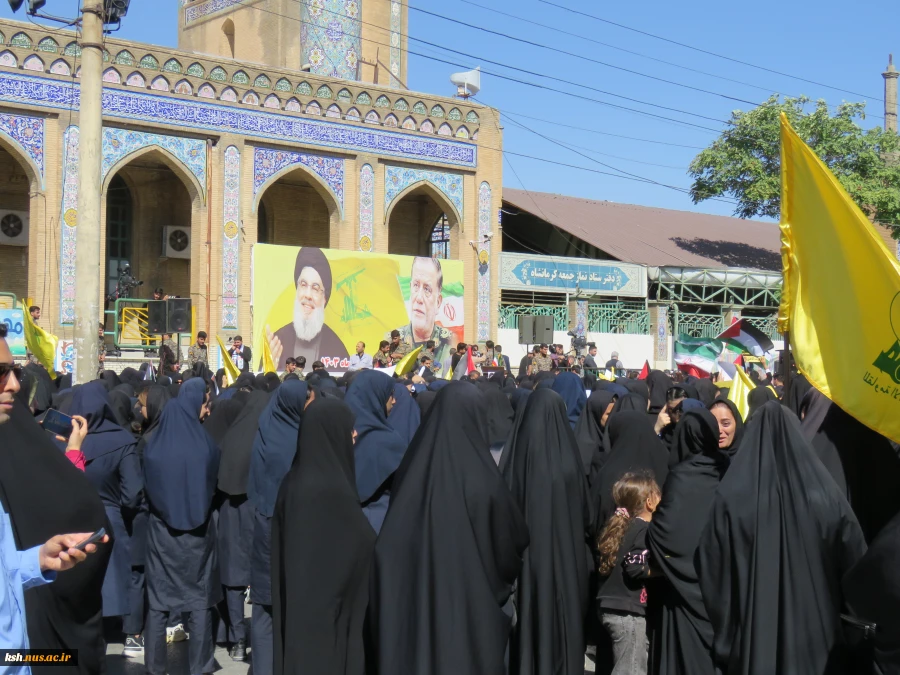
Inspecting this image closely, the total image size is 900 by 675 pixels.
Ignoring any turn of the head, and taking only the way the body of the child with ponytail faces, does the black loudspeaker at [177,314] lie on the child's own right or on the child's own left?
on the child's own left

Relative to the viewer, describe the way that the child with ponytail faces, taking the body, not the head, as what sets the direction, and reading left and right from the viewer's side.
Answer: facing away from the viewer and to the right of the viewer

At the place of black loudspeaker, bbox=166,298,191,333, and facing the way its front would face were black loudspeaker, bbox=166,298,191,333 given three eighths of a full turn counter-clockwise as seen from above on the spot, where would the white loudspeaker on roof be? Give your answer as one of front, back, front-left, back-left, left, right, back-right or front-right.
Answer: front

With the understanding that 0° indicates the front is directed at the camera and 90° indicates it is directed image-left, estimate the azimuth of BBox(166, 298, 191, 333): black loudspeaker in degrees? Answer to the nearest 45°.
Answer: approximately 0°

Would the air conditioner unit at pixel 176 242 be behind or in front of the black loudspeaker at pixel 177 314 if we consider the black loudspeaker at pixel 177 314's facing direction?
behind

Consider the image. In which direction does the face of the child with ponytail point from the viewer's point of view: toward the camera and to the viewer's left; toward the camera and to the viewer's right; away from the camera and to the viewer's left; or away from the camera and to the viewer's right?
away from the camera and to the viewer's right

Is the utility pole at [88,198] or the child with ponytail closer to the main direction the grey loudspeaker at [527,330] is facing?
the child with ponytail

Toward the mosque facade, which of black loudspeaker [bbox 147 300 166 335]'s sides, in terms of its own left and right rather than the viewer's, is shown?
back
